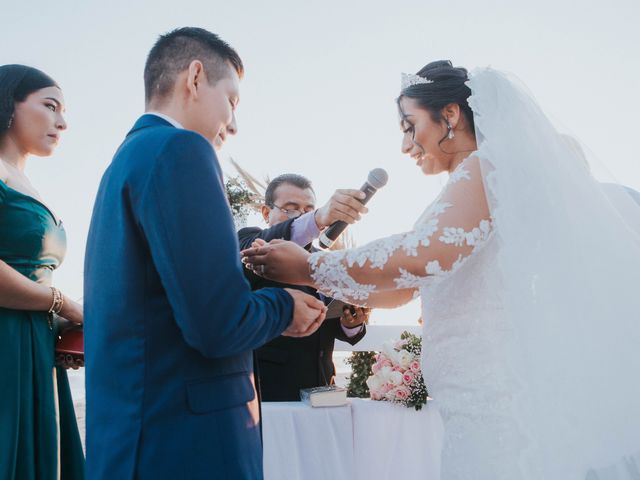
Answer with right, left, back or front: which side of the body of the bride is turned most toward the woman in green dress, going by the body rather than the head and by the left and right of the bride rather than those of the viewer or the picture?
front

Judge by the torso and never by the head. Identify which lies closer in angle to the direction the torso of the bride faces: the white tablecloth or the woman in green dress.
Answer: the woman in green dress

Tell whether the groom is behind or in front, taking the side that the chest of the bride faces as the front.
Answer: in front

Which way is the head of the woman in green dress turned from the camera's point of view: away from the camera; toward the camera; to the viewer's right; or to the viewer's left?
to the viewer's right

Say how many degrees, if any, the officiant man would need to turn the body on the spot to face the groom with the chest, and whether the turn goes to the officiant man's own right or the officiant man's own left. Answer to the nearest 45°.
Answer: approximately 45° to the officiant man's own right

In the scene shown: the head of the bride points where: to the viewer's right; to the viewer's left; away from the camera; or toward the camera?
to the viewer's left

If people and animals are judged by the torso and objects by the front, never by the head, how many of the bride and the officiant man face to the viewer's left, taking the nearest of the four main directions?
1

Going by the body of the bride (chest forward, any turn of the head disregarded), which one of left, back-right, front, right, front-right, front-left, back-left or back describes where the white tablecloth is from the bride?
front-right

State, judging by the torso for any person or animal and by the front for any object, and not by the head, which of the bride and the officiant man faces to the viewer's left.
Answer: the bride

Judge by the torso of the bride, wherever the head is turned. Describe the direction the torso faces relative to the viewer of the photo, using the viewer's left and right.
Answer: facing to the left of the viewer

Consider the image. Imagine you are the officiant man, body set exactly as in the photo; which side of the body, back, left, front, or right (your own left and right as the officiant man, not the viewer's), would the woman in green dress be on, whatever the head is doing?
right

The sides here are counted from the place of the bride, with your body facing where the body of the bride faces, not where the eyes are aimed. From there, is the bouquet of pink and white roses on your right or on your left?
on your right

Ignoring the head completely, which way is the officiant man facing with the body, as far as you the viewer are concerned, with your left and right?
facing the viewer and to the right of the viewer

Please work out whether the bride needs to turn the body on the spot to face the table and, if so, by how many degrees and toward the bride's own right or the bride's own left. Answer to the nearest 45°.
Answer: approximately 45° to the bride's own right
